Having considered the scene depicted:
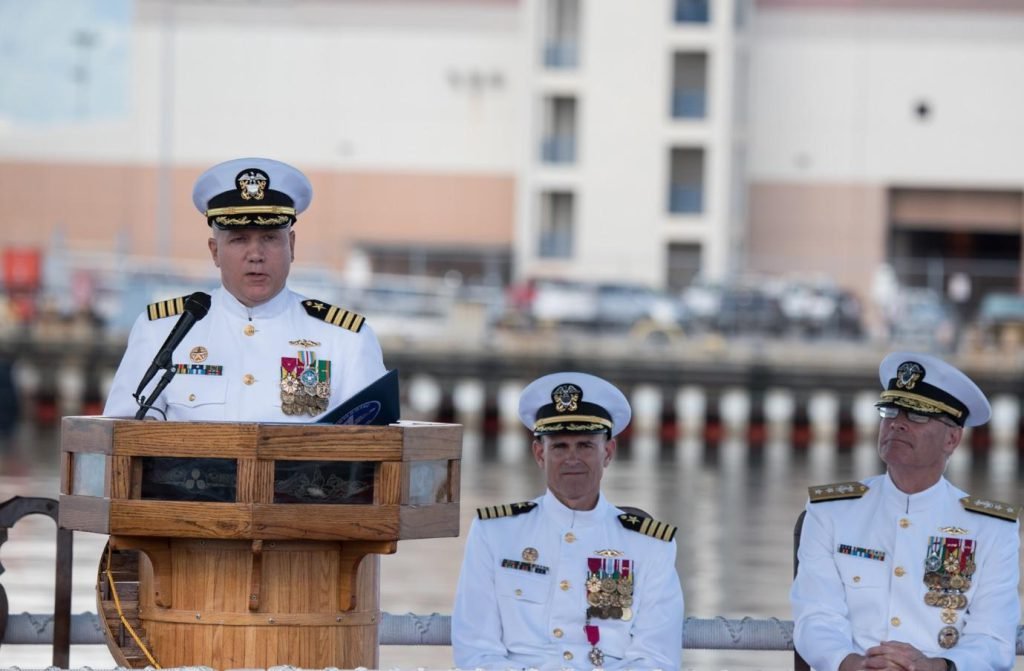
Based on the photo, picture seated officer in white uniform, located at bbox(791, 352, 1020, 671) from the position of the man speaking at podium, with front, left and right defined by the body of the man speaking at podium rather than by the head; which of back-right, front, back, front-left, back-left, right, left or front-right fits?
left

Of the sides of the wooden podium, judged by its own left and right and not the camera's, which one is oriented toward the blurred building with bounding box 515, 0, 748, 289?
back

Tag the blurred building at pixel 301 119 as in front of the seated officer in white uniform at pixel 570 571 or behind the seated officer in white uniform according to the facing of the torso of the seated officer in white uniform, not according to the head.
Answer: behind

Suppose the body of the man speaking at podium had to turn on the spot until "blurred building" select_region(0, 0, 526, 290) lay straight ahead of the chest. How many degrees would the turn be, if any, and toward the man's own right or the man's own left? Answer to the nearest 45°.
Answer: approximately 180°

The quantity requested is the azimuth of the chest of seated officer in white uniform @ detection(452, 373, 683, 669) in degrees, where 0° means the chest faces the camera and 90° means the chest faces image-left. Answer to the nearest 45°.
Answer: approximately 0°

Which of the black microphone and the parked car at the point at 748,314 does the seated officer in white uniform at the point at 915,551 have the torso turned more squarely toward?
the black microphone
